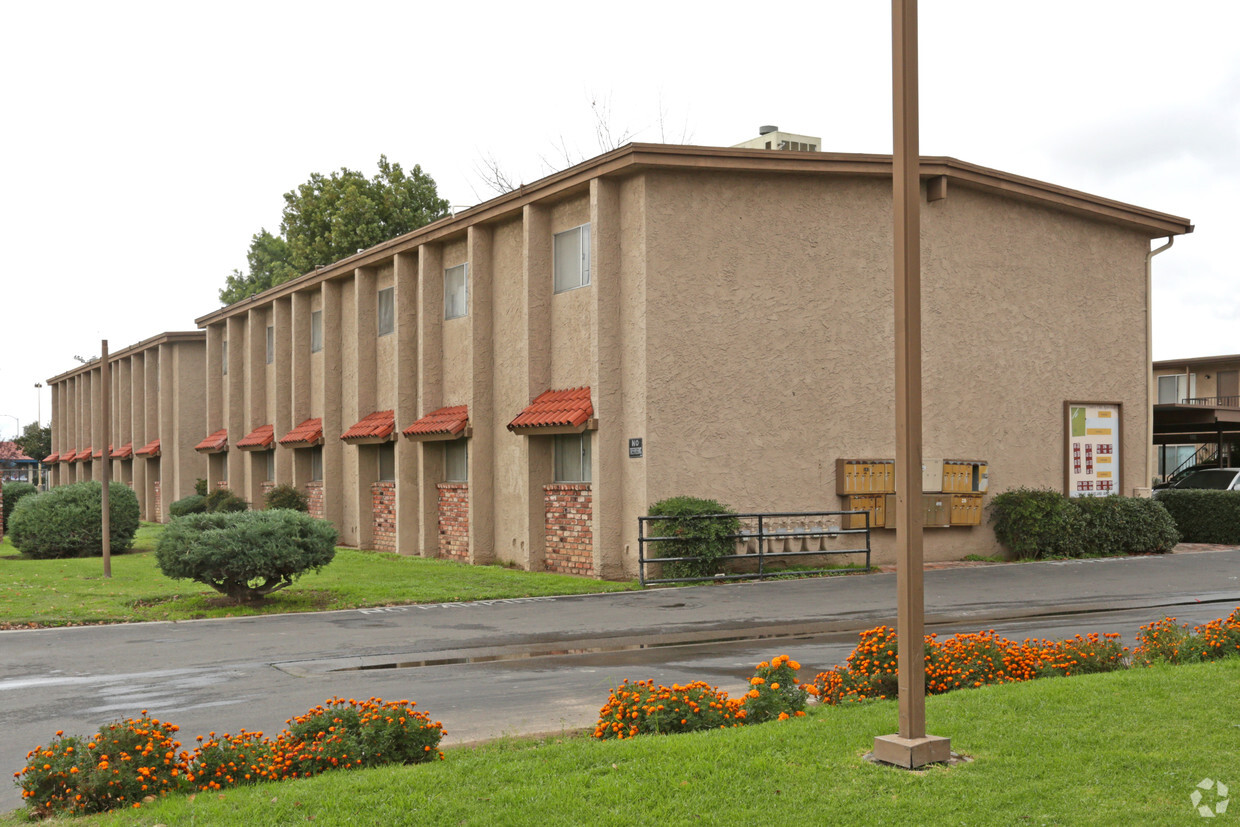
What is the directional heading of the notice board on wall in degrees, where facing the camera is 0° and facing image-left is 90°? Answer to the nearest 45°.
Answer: approximately 315°

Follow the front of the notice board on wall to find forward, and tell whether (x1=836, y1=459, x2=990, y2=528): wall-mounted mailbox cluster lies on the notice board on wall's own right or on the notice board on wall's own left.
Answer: on the notice board on wall's own right

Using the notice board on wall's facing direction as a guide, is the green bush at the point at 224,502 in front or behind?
behind

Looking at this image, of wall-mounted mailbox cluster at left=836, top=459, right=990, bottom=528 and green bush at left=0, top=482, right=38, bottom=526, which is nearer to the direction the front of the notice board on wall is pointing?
the wall-mounted mailbox cluster

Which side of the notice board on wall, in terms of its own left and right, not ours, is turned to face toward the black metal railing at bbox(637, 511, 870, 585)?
right

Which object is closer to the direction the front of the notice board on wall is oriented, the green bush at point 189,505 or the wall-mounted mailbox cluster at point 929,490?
the wall-mounted mailbox cluster

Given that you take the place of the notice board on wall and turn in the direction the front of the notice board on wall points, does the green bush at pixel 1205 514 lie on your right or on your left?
on your left

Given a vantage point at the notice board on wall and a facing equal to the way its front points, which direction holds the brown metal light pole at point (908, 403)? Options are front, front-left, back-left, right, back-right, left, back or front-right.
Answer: front-right
